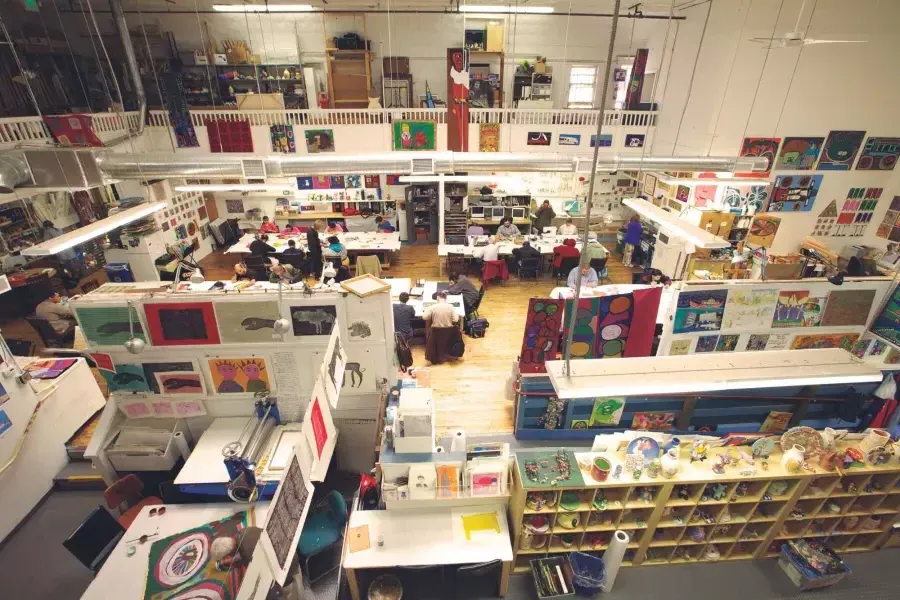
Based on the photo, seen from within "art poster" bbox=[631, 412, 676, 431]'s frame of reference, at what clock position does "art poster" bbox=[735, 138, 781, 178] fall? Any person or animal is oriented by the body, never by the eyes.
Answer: "art poster" bbox=[735, 138, 781, 178] is roughly at 6 o'clock from "art poster" bbox=[631, 412, 676, 431].

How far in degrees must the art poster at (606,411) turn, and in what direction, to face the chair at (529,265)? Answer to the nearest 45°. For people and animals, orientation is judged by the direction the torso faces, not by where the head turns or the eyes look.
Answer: approximately 135° to its right

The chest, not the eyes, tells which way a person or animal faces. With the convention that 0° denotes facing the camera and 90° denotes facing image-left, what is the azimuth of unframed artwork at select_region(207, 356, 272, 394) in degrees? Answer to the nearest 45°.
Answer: approximately 0°

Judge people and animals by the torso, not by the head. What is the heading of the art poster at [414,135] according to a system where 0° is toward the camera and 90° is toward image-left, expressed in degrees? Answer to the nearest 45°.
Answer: approximately 0°

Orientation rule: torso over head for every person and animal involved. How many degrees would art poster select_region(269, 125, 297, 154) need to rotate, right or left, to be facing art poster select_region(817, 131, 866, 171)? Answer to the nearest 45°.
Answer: approximately 45° to its left

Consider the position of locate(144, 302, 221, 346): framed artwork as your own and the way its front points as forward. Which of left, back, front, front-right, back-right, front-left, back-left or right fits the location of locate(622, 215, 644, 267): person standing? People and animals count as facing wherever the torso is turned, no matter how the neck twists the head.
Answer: left

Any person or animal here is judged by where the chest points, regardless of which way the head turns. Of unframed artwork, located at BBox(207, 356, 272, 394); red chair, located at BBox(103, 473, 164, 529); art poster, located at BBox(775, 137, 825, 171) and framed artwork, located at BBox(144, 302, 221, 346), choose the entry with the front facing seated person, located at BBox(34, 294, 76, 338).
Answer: the art poster
